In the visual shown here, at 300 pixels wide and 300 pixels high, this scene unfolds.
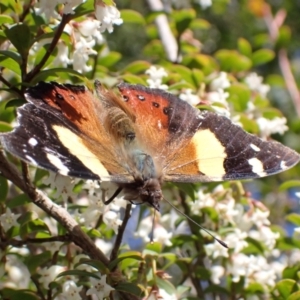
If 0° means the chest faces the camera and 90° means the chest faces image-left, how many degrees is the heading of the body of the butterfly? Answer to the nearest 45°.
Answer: approximately 0°
